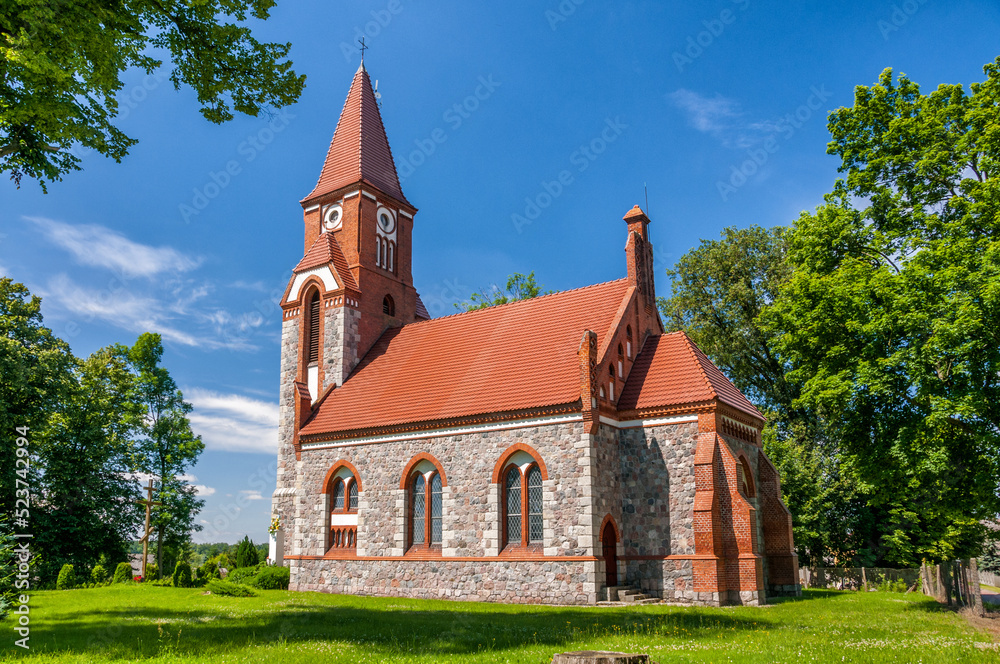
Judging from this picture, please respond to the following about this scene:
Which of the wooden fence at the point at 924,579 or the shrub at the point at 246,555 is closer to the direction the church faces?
the shrub

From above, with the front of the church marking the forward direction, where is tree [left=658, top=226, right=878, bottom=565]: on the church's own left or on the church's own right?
on the church's own right

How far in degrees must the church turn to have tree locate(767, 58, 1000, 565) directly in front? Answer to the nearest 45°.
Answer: approximately 180°

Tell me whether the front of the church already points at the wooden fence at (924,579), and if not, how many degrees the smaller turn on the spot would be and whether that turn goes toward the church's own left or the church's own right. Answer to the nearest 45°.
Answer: approximately 135° to the church's own right

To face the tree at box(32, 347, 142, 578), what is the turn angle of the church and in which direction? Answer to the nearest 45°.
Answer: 0° — it already faces it

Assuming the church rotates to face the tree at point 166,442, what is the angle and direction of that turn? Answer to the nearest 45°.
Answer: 0° — it already faces it

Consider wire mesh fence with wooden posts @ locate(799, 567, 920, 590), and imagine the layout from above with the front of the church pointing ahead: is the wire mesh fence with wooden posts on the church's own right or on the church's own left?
on the church's own right

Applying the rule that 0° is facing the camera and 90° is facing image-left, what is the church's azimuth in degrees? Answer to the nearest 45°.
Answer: approximately 135°
